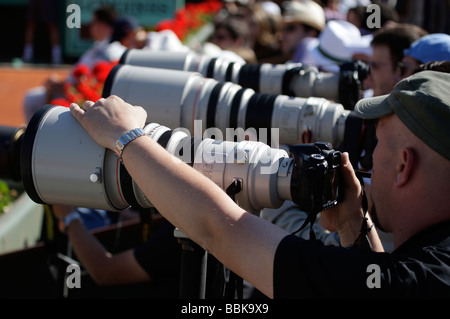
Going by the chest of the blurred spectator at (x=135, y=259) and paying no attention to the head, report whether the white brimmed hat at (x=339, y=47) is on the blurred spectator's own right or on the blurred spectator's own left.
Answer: on the blurred spectator's own right

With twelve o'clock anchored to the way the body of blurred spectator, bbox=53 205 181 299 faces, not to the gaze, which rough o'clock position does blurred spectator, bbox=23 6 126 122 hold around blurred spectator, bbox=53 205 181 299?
blurred spectator, bbox=23 6 126 122 is roughly at 3 o'clock from blurred spectator, bbox=53 205 181 299.

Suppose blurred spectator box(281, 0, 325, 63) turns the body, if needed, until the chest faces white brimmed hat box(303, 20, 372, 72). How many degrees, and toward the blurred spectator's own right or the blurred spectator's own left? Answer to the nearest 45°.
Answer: approximately 45° to the blurred spectator's own left

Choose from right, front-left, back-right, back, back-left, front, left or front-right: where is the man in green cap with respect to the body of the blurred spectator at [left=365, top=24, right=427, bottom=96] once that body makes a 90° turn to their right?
back

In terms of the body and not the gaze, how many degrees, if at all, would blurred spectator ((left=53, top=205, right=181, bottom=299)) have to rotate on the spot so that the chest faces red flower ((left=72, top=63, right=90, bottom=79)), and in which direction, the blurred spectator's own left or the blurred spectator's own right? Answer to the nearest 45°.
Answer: approximately 90° to the blurred spectator's own right

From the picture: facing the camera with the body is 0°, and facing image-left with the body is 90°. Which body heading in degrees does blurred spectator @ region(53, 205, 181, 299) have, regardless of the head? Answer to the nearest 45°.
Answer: approximately 90°

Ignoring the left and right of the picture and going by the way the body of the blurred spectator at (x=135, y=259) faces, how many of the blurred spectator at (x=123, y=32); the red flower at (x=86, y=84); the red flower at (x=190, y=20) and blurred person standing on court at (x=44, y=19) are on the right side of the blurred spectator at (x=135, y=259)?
4

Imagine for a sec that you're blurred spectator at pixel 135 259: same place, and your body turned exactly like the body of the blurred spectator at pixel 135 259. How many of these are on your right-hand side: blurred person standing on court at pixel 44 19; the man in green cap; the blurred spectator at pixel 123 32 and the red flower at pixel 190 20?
3

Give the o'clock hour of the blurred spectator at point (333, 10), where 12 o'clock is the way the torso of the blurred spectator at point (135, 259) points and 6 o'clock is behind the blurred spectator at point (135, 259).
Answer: the blurred spectator at point (333, 10) is roughly at 4 o'clock from the blurred spectator at point (135, 259).
